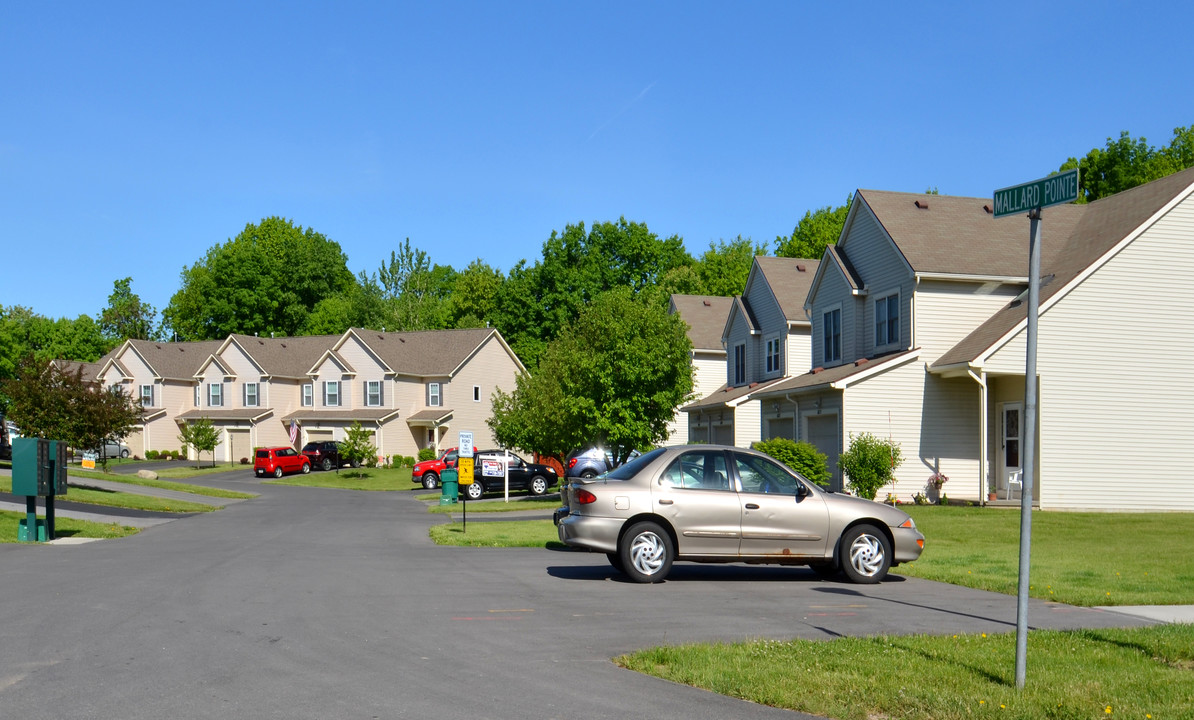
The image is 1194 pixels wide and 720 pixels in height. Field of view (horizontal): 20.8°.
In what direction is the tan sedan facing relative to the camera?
to the viewer's right

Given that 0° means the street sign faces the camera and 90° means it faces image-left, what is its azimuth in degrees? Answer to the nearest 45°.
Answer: approximately 45°

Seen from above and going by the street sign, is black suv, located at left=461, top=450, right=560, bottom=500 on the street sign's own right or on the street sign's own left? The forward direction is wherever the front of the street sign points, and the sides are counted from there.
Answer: on the street sign's own right

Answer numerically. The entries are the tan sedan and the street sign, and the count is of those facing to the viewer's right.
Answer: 1
